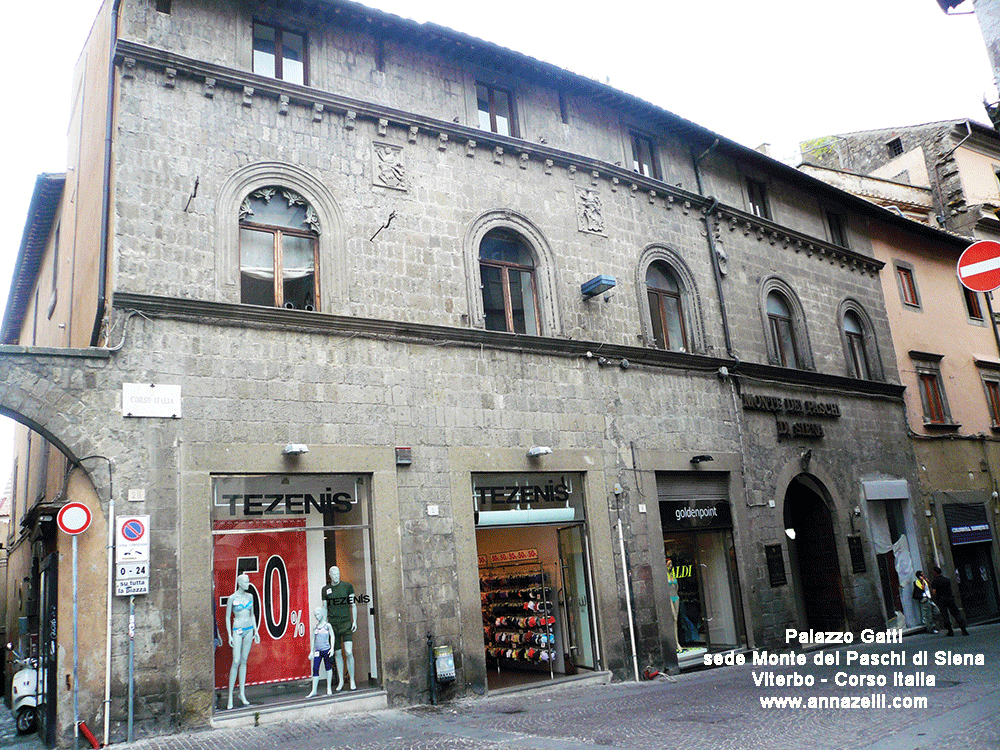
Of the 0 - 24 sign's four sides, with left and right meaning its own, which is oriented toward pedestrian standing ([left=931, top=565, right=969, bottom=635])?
left

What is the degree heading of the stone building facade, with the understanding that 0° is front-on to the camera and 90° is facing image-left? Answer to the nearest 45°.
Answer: approximately 315°

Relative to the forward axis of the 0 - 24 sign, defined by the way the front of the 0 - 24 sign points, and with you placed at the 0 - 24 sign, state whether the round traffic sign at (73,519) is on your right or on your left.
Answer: on your right

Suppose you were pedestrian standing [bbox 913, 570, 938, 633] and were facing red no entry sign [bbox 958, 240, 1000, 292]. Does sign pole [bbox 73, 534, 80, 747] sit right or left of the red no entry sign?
right

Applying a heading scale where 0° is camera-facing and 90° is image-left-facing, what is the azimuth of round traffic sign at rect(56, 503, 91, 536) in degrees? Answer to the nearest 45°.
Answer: approximately 0°

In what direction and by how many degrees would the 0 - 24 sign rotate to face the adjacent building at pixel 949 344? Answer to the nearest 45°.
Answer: approximately 90° to its left

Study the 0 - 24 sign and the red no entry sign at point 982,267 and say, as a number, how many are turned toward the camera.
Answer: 2

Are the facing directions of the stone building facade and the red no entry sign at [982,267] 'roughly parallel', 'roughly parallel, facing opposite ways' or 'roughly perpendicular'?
roughly perpendicular

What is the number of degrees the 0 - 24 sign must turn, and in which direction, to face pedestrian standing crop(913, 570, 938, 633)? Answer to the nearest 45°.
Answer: approximately 90° to its left

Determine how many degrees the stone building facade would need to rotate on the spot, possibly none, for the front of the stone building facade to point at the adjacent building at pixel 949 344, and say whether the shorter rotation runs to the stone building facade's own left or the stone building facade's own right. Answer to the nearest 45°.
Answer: approximately 90° to the stone building facade's own left

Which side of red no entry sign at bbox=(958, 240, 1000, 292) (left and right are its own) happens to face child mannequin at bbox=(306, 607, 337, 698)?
right
